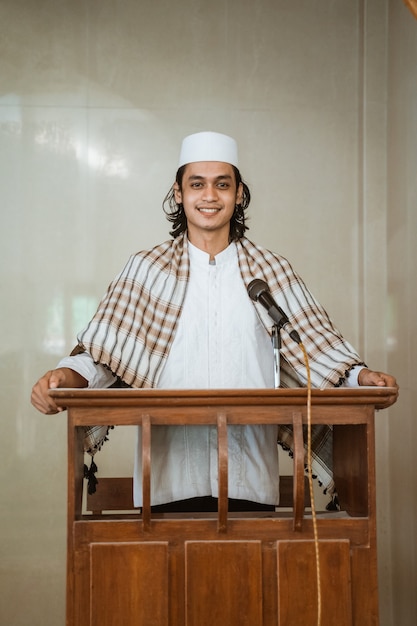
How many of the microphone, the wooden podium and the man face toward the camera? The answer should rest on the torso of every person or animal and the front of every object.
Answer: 2

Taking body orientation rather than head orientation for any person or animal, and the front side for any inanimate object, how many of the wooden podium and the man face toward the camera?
2

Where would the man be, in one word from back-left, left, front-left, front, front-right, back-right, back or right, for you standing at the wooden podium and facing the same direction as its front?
back

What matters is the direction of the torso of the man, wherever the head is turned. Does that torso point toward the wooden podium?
yes
